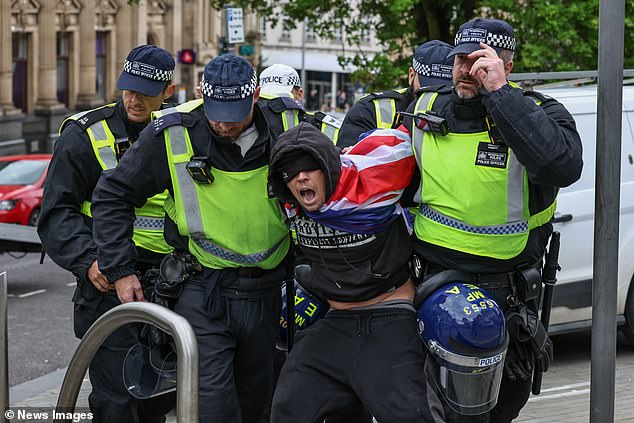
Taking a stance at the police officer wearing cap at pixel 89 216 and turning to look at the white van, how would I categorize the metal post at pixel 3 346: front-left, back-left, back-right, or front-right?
back-right

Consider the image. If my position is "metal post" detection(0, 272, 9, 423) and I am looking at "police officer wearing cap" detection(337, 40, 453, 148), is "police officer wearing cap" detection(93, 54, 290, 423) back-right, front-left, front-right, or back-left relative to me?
front-right

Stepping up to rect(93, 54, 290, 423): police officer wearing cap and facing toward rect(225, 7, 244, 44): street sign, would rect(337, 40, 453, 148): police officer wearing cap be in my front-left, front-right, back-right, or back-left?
front-right

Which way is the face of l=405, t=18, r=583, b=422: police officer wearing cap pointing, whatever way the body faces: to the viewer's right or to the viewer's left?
to the viewer's left

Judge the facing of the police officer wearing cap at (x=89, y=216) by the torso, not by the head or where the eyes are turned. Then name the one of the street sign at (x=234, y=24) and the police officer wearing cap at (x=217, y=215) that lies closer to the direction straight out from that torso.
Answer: the police officer wearing cap

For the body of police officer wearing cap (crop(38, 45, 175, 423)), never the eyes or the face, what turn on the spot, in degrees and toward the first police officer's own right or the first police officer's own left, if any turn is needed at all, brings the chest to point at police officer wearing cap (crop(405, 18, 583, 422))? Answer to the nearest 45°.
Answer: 0° — they already face them

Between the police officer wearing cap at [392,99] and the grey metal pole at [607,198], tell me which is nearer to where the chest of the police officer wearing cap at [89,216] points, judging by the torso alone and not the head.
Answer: the grey metal pole

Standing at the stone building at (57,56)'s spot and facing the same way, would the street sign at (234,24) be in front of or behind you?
in front

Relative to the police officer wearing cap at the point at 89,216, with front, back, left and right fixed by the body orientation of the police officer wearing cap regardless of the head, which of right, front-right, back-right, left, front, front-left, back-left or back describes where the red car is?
back-left

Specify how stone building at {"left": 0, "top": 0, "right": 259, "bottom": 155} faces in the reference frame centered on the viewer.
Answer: facing the viewer and to the right of the viewer

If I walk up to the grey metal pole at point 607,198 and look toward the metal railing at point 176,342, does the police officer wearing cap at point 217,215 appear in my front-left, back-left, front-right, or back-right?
front-right

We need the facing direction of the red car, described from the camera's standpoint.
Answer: facing the viewer and to the left of the viewer

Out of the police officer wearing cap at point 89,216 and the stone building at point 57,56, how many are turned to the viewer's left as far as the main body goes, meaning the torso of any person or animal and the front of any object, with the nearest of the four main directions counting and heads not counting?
0
